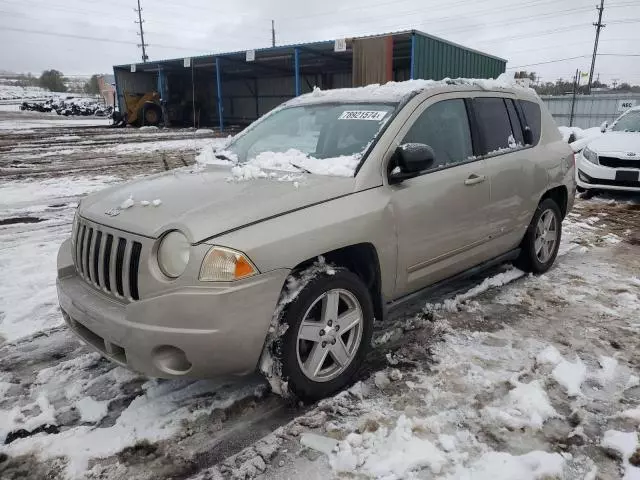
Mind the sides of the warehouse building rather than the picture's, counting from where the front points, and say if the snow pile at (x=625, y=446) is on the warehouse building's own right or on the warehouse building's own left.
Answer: on the warehouse building's own left

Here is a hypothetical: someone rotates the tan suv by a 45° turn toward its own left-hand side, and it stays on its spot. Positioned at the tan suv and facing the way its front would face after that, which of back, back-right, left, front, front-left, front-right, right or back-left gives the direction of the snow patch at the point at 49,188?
back-right

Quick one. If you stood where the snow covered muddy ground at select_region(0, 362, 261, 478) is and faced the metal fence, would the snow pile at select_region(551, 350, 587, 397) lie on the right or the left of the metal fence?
right

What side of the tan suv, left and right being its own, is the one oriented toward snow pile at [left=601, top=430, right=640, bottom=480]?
left

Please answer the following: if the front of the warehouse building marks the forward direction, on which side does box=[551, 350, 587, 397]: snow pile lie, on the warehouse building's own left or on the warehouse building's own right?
on the warehouse building's own left

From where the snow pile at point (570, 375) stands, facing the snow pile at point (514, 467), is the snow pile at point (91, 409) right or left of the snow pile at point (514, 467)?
right

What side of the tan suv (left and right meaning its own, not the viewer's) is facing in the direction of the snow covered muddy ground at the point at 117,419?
front

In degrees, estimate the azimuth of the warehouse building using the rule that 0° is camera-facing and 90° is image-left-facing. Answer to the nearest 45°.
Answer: approximately 45°

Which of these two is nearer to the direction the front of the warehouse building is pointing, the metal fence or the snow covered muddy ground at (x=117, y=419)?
the snow covered muddy ground

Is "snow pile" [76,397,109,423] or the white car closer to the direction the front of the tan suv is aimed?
the snow pile

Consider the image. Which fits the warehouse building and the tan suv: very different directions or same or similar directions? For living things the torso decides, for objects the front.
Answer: same or similar directions

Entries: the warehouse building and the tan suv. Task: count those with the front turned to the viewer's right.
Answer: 0

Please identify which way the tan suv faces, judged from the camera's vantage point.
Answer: facing the viewer and to the left of the viewer

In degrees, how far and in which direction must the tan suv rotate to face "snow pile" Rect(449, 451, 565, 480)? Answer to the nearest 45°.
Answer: approximately 90° to its left

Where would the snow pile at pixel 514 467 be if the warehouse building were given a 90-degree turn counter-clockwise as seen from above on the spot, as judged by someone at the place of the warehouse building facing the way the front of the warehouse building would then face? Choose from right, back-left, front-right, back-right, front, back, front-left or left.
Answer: front-right

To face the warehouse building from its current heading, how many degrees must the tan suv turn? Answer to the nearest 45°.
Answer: approximately 135° to its right
